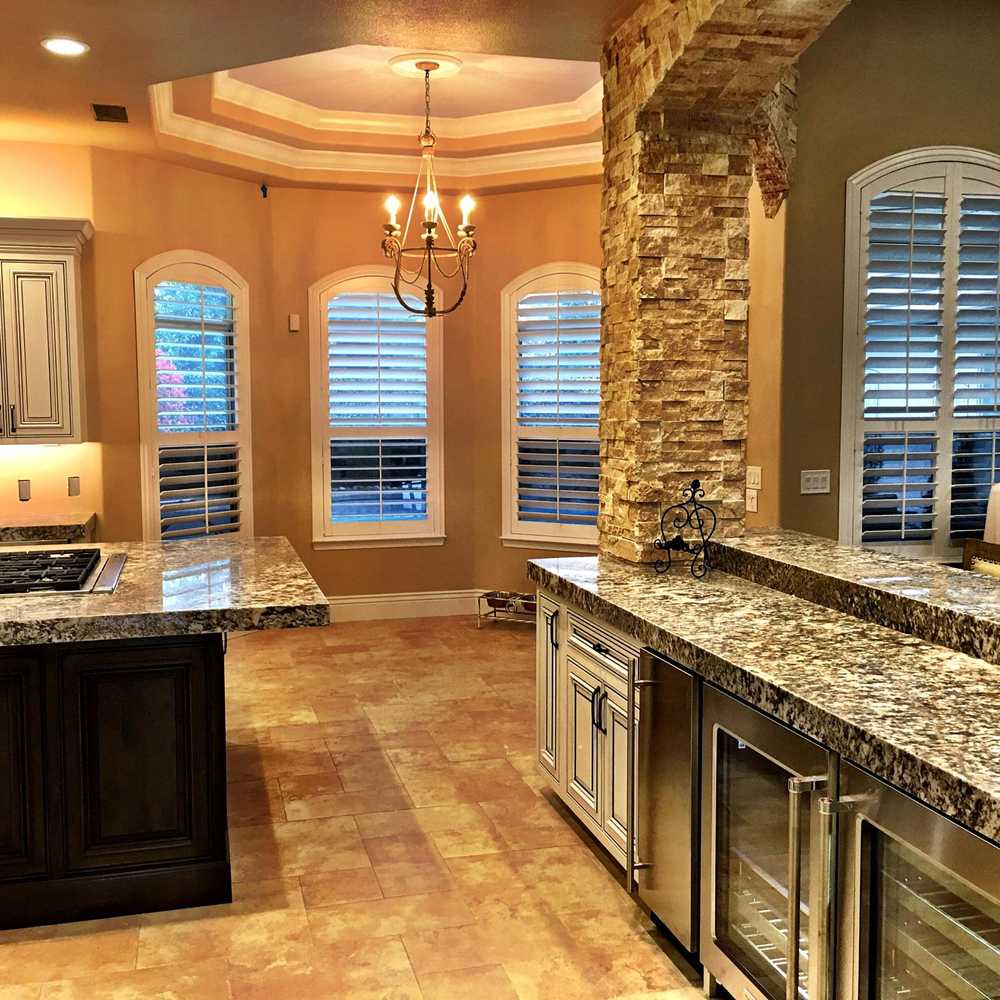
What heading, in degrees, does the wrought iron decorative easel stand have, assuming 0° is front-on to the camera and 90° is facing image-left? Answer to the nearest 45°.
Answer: approximately 45°

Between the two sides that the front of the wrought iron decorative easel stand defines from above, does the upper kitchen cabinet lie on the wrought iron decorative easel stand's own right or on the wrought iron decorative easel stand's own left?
on the wrought iron decorative easel stand's own right

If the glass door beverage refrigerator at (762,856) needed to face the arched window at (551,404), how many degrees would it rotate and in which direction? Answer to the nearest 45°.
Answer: approximately 135° to its right

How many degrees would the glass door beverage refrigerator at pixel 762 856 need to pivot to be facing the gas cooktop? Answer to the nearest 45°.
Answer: approximately 45° to its right

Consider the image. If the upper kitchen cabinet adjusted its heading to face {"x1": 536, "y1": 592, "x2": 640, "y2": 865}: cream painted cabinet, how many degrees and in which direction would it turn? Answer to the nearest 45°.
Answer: approximately 45° to its left

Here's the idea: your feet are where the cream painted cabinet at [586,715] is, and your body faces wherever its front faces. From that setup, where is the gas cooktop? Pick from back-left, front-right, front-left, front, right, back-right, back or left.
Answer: front-right

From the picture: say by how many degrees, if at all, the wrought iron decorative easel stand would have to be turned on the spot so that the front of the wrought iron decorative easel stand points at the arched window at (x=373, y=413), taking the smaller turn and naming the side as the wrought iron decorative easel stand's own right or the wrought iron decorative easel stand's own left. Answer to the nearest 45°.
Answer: approximately 90° to the wrought iron decorative easel stand's own right

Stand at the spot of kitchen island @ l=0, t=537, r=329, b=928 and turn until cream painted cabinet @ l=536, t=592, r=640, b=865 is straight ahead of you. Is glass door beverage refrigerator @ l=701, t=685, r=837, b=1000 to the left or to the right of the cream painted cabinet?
right
